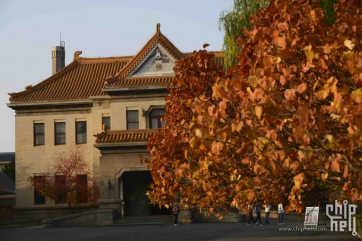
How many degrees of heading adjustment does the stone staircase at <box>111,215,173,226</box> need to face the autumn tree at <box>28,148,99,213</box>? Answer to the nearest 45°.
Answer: approximately 135° to its right

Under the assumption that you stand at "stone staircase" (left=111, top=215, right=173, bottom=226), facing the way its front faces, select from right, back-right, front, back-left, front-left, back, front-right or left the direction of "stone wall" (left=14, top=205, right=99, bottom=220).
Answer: back-right

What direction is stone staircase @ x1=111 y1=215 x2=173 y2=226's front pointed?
toward the camera
